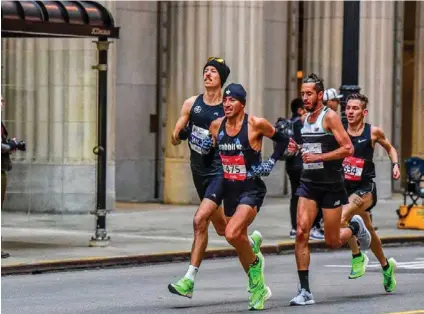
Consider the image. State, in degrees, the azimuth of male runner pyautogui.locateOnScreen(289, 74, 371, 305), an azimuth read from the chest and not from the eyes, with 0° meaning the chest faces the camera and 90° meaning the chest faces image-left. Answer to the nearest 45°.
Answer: approximately 45°

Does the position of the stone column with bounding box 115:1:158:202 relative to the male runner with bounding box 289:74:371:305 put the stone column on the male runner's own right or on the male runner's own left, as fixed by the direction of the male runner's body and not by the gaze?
on the male runner's own right

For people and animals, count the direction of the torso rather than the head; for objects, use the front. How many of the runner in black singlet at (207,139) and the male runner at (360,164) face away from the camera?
0

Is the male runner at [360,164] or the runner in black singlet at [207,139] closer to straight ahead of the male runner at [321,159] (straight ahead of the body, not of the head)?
the runner in black singlet

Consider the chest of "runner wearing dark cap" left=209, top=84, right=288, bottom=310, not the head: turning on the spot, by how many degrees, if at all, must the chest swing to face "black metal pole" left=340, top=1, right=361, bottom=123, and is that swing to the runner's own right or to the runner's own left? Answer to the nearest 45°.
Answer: approximately 135° to the runner's own right

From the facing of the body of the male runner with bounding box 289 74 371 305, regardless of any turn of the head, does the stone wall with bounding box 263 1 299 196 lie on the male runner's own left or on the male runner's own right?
on the male runner's own right

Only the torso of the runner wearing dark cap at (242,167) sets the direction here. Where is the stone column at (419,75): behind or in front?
behind

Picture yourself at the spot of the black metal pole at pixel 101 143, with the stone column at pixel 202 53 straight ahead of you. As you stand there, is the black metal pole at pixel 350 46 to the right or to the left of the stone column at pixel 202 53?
right

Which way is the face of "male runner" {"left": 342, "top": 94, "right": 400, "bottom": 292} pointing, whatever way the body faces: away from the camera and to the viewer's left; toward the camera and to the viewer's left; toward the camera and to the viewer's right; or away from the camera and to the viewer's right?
toward the camera and to the viewer's left

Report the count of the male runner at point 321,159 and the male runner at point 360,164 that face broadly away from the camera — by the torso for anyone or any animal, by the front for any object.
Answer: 0

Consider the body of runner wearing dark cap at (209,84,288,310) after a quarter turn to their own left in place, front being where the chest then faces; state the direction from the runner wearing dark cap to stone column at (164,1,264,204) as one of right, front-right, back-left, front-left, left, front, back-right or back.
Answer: back-left
